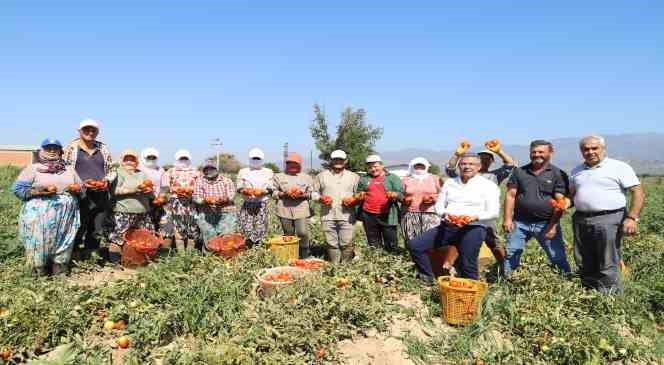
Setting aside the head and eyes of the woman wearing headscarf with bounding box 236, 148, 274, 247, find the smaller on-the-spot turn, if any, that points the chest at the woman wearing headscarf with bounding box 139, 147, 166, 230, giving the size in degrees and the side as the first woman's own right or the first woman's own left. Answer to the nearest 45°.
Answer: approximately 90° to the first woman's own right

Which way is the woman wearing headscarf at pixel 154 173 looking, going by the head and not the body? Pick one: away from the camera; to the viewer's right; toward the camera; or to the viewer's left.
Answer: toward the camera

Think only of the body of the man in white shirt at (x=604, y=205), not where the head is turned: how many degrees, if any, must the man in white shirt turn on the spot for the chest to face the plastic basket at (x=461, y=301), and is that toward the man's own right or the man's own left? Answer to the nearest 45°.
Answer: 0° — they already face it

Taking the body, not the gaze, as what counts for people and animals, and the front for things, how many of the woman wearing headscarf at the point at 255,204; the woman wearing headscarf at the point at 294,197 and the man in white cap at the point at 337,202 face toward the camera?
3

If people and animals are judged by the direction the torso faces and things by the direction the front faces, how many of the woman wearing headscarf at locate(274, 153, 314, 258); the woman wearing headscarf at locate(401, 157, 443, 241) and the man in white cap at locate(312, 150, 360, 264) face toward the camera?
3

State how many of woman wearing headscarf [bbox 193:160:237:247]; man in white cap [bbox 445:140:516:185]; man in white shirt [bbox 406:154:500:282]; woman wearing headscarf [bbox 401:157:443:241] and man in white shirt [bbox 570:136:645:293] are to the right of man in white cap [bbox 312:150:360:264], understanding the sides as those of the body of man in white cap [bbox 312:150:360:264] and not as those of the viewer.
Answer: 1

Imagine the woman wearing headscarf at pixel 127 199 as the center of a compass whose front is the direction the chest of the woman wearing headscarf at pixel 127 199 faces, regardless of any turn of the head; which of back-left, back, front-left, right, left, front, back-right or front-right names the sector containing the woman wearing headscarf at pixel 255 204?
left

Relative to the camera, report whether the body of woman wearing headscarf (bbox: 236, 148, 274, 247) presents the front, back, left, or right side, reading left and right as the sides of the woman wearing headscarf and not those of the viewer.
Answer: front

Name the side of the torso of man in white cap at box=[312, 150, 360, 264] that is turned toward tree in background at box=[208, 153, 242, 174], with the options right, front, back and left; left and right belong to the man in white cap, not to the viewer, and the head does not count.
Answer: back

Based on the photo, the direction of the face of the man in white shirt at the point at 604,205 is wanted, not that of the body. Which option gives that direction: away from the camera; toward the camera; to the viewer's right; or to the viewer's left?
toward the camera

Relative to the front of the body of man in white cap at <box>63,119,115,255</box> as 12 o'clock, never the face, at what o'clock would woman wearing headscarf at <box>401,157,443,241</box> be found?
The woman wearing headscarf is roughly at 10 o'clock from the man in white cap.

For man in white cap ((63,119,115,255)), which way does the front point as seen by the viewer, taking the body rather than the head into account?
toward the camera

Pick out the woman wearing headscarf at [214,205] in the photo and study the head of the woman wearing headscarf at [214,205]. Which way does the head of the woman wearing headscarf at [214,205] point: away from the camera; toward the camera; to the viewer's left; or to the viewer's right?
toward the camera

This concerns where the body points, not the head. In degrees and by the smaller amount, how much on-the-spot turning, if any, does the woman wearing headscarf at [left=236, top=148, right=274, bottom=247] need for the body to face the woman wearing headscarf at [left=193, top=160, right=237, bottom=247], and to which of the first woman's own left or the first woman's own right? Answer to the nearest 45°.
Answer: approximately 90° to the first woman's own right

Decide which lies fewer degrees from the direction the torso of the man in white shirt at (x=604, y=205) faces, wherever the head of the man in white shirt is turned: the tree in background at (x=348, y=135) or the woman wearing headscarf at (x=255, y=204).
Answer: the woman wearing headscarf

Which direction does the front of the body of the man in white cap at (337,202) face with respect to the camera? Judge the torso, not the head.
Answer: toward the camera

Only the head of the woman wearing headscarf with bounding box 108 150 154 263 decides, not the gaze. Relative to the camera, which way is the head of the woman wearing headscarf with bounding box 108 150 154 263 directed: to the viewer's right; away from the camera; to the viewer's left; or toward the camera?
toward the camera

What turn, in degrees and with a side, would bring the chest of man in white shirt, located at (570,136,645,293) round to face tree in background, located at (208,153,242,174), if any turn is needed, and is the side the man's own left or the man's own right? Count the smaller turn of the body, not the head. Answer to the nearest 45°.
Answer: approximately 90° to the man's own right

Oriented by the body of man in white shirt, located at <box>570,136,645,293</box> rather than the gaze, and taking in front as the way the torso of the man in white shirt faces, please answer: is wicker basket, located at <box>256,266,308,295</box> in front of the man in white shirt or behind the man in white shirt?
in front
